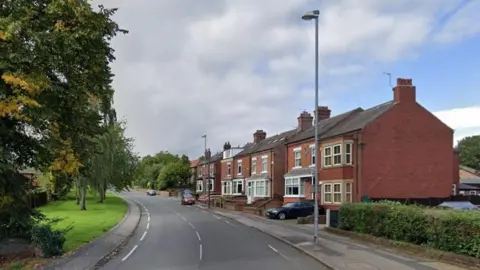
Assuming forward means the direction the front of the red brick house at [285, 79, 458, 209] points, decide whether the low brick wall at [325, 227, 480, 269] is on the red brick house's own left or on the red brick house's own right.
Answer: on the red brick house's own left

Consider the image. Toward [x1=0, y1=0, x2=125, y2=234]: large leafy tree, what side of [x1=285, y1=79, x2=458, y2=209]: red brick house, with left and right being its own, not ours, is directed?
front

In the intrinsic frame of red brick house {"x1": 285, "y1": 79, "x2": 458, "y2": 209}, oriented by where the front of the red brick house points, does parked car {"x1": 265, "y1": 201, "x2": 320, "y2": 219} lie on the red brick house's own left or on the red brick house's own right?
on the red brick house's own right

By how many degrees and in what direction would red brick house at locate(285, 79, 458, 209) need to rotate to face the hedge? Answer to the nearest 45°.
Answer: approximately 45° to its left

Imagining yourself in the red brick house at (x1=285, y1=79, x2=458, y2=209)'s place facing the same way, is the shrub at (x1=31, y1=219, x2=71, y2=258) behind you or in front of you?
in front
